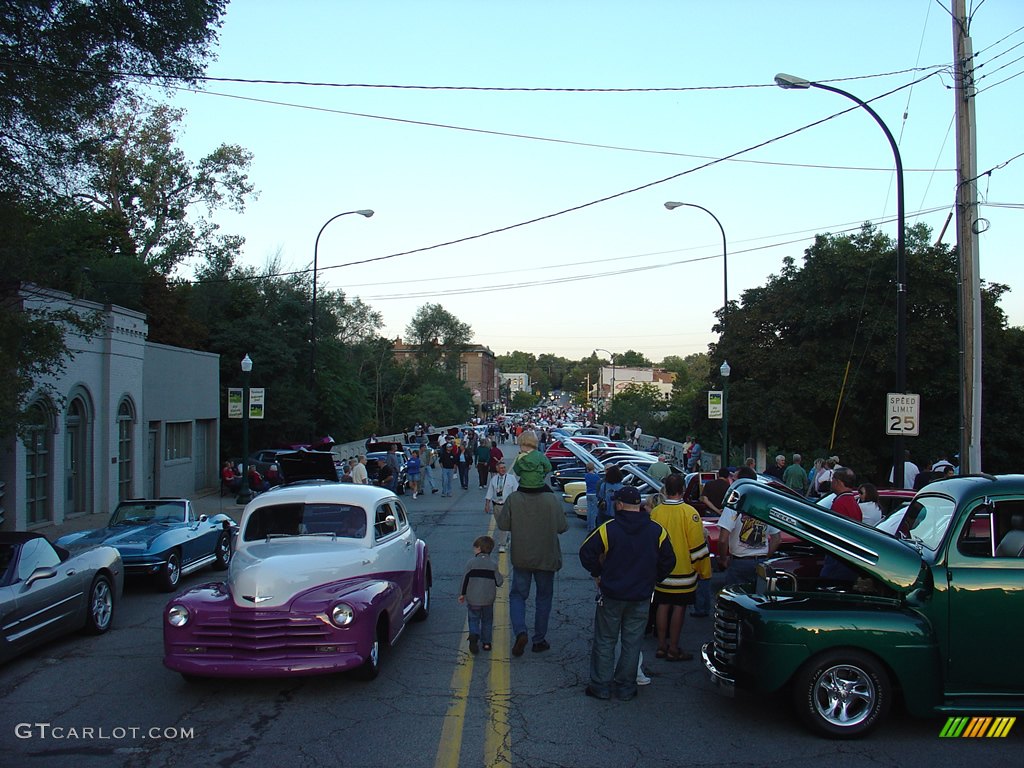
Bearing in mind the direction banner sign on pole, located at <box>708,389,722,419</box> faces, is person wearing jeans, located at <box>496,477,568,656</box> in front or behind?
in front

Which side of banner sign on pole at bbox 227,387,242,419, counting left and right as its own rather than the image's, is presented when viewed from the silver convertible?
front

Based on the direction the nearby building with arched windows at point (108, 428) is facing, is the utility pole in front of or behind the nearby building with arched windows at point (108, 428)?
in front

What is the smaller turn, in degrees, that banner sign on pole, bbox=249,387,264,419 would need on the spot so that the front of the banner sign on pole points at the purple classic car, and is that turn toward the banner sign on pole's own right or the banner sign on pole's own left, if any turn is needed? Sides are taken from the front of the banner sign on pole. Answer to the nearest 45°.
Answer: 0° — it already faces it

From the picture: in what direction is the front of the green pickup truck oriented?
to the viewer's left

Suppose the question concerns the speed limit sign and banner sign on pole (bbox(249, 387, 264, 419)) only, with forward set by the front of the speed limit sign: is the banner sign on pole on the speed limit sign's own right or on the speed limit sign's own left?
on the speed limit sign's own right

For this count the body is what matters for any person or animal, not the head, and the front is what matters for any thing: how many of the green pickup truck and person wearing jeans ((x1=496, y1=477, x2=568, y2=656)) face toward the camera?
0

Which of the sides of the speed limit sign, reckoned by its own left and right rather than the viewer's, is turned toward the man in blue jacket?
front

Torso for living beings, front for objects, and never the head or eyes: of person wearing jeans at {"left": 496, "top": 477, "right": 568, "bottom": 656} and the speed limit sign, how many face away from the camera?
1

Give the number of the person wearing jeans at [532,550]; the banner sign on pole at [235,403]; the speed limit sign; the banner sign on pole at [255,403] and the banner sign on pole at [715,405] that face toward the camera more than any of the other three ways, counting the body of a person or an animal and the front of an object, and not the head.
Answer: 4

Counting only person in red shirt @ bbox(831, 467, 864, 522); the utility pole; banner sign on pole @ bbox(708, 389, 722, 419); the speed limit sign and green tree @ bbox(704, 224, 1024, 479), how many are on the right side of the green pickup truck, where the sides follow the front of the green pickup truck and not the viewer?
5

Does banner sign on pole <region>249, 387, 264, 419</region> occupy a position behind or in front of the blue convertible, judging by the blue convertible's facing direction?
behind

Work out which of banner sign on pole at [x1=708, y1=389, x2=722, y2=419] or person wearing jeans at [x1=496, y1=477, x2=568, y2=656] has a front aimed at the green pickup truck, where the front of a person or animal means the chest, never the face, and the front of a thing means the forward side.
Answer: the banner sign on pole

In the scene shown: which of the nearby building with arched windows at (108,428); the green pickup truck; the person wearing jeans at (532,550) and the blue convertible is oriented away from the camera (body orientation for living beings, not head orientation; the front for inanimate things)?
the person wearing jeans

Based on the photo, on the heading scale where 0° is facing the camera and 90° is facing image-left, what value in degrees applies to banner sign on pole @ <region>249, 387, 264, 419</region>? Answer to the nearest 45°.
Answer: approximately 0°

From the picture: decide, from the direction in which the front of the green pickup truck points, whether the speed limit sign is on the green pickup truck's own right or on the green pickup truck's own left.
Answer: on the green pickup truck's own right

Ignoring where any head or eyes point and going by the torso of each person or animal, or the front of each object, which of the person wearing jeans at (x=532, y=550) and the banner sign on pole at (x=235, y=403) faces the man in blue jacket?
the banner sign on pole
